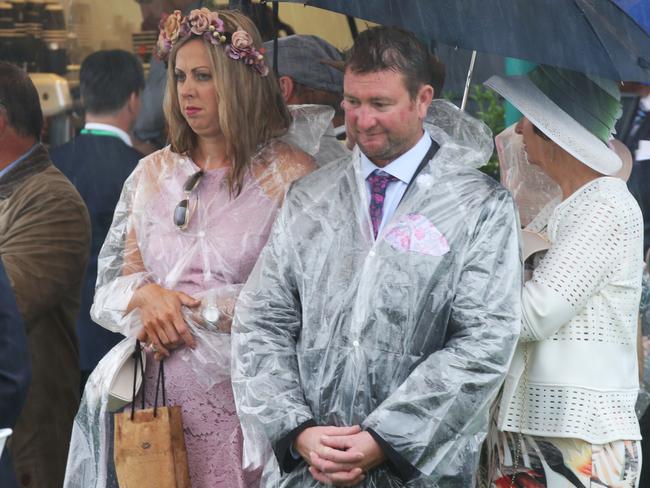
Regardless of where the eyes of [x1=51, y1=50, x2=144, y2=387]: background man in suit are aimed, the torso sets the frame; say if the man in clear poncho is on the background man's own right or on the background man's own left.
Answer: on the background man's own right

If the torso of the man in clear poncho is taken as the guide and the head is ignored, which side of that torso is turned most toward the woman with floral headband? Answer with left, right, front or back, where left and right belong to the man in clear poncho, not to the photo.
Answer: right

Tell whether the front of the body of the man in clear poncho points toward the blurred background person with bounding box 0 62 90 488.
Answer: no

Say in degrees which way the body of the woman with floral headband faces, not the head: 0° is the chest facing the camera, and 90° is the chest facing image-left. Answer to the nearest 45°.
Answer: approximately 45°

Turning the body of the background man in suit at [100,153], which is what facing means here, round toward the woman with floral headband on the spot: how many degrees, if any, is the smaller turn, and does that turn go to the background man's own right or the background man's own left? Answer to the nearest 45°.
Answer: approximately 135° to the background man's own right

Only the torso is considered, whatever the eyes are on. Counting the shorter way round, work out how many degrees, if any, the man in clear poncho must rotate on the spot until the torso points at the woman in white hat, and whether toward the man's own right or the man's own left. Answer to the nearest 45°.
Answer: approximately 135° to the man's own left

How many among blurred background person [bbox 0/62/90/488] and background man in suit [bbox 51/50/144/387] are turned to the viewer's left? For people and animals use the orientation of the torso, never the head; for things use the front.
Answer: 1

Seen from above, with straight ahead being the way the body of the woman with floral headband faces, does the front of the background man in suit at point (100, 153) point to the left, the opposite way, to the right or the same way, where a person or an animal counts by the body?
the opposite way

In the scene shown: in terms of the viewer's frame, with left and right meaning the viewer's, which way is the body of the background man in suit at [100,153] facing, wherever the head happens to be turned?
facing away from the viewer and to the right of the viewer

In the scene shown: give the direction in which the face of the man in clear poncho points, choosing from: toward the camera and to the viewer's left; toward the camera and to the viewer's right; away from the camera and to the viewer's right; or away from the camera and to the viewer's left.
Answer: toward the camera and to the viewer's left

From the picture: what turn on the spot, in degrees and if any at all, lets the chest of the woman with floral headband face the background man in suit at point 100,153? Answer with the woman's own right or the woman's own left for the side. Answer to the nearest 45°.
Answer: approximately 135° to the woman's own right

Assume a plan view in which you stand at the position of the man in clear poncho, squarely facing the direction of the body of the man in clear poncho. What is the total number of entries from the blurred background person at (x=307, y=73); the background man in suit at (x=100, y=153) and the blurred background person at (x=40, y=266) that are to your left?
0

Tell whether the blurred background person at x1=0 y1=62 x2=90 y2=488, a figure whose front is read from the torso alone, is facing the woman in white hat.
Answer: no

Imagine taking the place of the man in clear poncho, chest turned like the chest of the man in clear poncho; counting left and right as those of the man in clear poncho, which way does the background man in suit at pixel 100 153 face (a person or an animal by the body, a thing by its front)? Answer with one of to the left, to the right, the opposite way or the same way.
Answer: the opposite way

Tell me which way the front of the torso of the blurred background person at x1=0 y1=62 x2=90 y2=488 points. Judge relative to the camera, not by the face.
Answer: to the viewer's left
